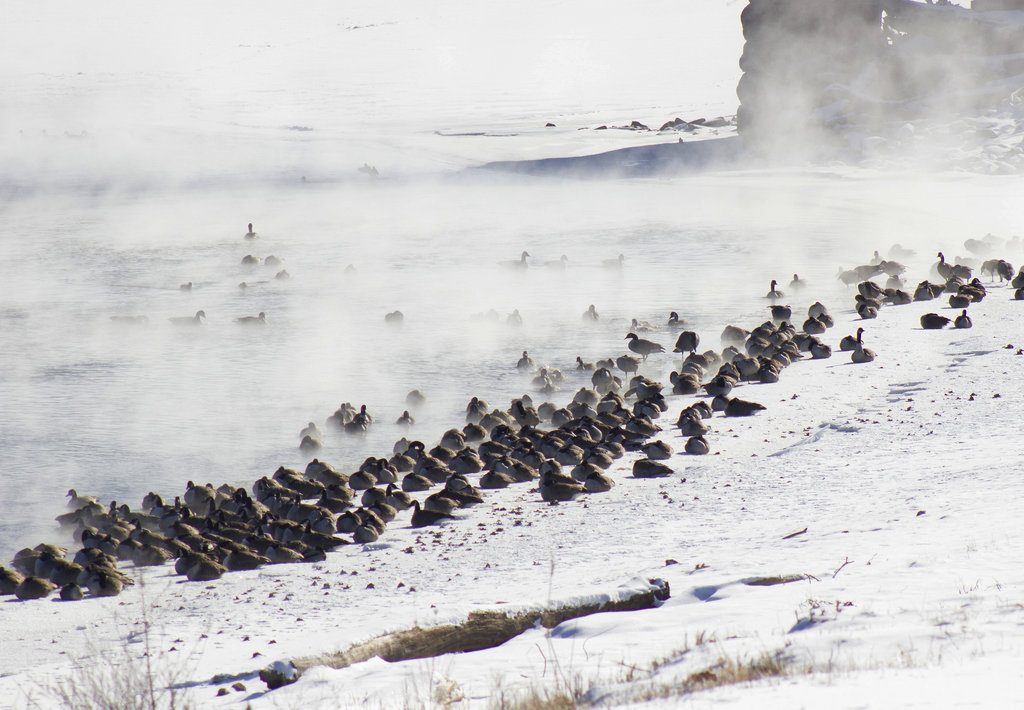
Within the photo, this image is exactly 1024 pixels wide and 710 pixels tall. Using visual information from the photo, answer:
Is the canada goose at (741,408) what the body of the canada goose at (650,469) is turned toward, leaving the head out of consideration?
no

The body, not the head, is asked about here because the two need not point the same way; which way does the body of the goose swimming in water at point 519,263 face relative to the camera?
to the viewer's right

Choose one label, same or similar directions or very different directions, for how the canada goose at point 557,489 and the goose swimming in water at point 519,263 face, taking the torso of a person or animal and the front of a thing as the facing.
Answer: very different directions

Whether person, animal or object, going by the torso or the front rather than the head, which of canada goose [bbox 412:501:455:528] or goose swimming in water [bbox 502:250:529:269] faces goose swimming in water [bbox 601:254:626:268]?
goose swimming in water [bbox 502:250:529:269]

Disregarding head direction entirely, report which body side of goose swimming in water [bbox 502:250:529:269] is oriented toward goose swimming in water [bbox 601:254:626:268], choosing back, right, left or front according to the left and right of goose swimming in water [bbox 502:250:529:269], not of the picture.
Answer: front

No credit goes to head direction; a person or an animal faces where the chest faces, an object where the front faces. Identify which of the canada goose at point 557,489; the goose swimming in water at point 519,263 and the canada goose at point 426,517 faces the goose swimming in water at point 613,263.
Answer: the goose swimming in water at point 519,263

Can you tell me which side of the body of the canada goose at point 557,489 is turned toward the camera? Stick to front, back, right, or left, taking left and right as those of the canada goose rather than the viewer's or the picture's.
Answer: left

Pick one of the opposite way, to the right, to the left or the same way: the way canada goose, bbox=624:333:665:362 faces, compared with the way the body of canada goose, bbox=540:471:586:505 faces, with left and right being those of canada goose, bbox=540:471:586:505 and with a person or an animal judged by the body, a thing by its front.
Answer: the same way

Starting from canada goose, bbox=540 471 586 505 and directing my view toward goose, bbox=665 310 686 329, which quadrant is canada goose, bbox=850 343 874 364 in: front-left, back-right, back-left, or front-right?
front-right

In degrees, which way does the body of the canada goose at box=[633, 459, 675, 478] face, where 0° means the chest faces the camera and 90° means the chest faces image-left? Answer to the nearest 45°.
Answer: approximately 90°

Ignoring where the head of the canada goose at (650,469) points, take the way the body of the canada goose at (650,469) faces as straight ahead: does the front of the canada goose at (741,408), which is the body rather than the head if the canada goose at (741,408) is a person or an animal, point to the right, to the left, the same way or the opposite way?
the same way

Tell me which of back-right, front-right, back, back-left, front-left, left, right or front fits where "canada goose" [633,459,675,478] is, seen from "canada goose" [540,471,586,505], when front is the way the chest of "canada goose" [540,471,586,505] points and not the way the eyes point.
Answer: back-right
